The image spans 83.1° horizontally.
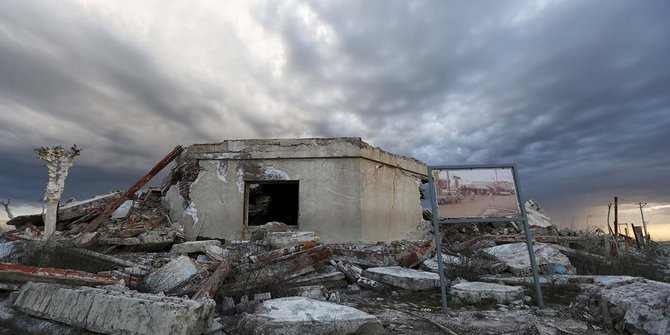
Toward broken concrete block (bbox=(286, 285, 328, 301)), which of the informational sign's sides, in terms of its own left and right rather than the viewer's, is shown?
right

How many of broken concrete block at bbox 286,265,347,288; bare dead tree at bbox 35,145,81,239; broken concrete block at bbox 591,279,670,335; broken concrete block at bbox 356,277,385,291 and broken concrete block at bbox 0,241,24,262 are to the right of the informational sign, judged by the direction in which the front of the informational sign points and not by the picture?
4

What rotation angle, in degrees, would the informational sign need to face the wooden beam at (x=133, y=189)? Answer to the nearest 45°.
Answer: approximately 90° to its right

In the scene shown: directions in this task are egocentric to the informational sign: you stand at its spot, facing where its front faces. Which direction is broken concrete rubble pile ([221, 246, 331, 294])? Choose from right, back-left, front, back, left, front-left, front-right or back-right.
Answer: right

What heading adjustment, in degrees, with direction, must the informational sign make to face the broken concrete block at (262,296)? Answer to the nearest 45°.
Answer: approximately 45° to its right

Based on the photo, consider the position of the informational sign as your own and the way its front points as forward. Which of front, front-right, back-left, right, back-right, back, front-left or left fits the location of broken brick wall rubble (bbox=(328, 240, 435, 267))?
back-right

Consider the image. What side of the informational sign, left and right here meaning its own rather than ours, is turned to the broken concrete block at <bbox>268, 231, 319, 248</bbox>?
right

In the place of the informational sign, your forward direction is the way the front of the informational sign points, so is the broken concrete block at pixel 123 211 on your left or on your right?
on your right

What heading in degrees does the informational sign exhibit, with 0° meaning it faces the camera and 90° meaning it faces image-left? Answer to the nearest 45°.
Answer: approximately 0°

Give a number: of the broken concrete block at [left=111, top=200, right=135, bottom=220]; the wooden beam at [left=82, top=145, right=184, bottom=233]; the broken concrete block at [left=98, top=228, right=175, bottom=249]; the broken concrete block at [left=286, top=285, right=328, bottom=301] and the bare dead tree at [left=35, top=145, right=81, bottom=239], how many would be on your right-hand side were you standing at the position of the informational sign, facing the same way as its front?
5

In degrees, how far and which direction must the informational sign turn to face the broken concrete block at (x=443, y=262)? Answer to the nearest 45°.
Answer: approximately 180°

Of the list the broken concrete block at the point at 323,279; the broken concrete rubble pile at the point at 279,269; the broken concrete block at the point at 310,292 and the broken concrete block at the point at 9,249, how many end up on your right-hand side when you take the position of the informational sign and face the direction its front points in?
4

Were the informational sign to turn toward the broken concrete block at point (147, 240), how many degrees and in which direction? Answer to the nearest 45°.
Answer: approximately 90° to its right
